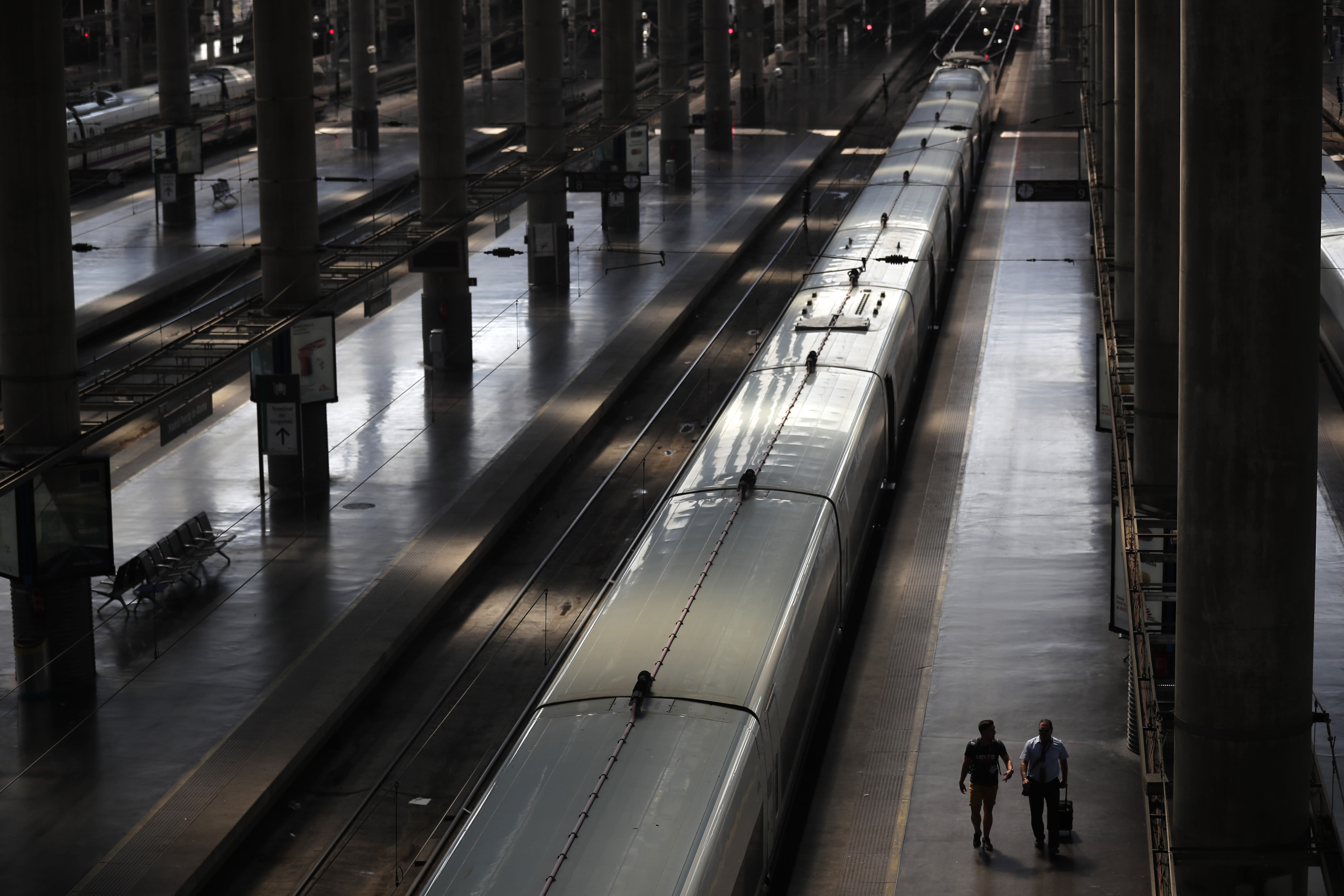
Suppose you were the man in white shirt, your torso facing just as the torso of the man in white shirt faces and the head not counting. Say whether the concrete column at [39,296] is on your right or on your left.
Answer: on your right

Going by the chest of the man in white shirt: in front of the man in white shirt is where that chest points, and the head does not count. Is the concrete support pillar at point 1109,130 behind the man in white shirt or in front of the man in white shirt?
behind

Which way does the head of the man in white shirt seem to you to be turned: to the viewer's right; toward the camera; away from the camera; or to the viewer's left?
toward the camera

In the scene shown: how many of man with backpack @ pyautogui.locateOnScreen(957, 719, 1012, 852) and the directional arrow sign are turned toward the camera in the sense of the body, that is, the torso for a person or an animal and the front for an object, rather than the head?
2

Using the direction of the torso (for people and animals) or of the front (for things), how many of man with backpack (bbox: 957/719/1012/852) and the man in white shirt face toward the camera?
2

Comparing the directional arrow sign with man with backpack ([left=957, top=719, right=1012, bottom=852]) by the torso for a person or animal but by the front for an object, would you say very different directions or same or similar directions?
same or similar directions

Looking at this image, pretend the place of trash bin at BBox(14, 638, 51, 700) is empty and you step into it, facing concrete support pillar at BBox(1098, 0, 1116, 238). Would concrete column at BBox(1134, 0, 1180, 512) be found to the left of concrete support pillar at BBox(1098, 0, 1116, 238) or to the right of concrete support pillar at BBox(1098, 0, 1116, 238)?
right

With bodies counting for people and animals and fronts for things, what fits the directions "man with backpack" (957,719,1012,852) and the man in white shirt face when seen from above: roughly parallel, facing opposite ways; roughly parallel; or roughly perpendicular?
roughly parallel

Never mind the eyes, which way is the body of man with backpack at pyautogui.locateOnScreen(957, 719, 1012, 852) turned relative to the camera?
toward the camera

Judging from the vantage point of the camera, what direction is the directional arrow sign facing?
facing the viewer
